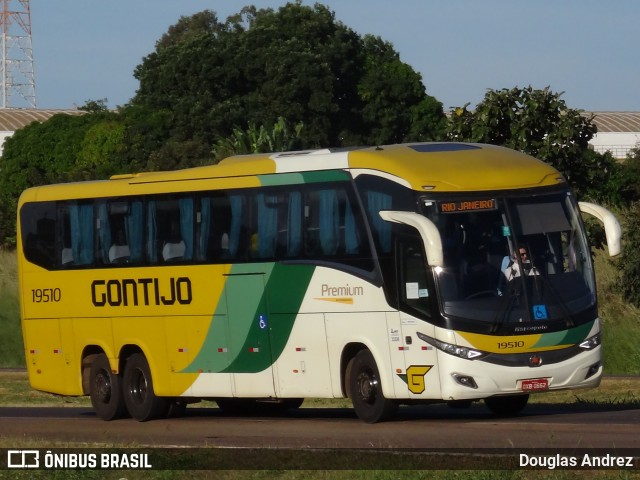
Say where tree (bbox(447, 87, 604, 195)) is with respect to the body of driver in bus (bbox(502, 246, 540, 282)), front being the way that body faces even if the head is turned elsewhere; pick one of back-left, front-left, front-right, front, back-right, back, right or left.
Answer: back-left

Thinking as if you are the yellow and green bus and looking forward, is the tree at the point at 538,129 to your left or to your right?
on your left

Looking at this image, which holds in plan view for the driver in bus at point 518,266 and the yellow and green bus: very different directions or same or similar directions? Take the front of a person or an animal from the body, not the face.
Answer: same or similar directions

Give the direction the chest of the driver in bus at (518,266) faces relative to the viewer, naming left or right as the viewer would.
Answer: facing the viewer and to the right of the viewer
